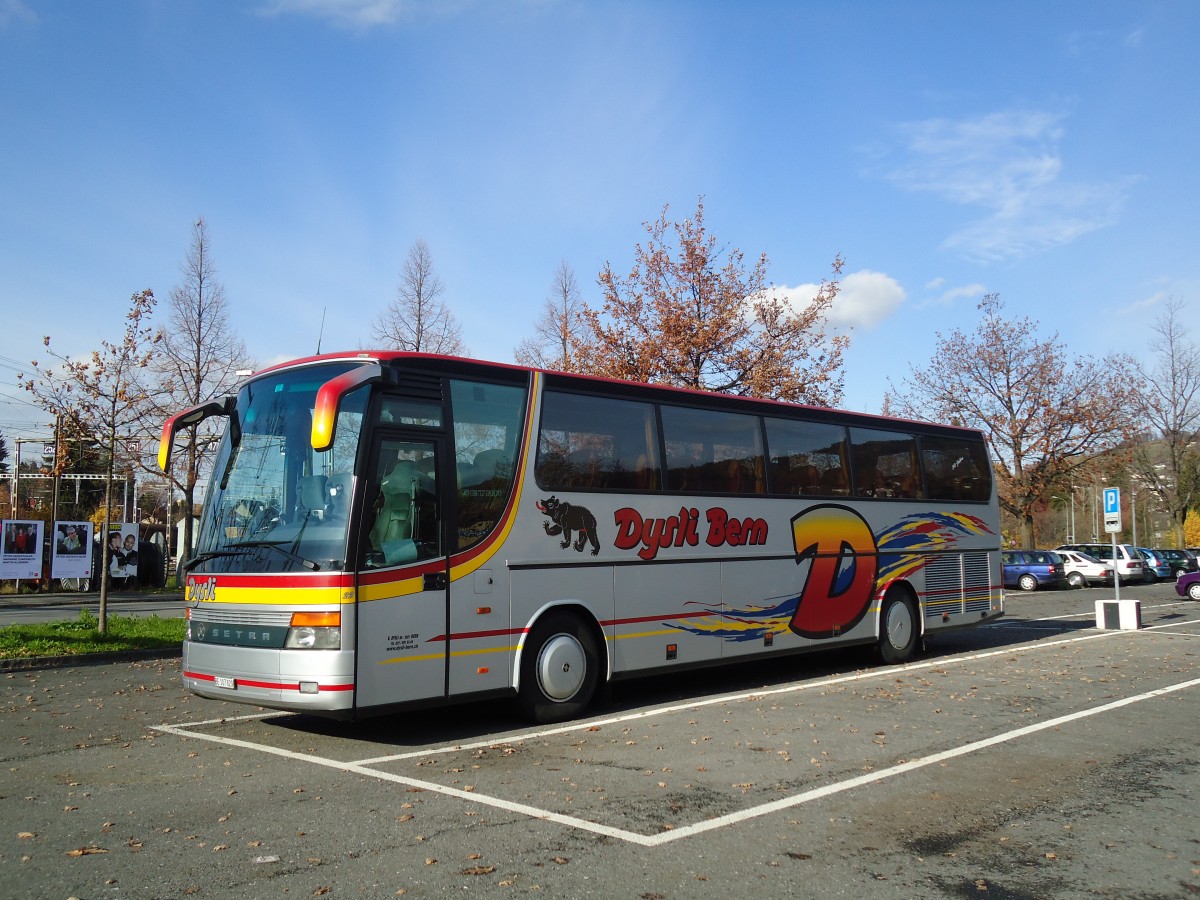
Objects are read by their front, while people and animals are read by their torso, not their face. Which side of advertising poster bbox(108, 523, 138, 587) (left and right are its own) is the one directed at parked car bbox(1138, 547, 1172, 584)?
left

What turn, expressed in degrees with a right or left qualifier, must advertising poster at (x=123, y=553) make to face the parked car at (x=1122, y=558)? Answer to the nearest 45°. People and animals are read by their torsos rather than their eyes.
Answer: approximately 90° to its left

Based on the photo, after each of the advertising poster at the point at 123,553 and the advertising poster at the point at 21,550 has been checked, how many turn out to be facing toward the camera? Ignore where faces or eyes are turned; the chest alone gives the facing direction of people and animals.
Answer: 2

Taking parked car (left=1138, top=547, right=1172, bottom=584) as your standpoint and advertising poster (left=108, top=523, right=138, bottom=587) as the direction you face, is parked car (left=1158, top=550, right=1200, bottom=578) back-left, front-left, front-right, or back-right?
back-right

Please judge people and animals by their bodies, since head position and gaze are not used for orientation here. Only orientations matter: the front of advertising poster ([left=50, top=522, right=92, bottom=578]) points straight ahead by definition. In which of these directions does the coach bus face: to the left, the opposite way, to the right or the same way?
to the right
